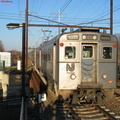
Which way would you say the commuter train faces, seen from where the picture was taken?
facing the viewer
